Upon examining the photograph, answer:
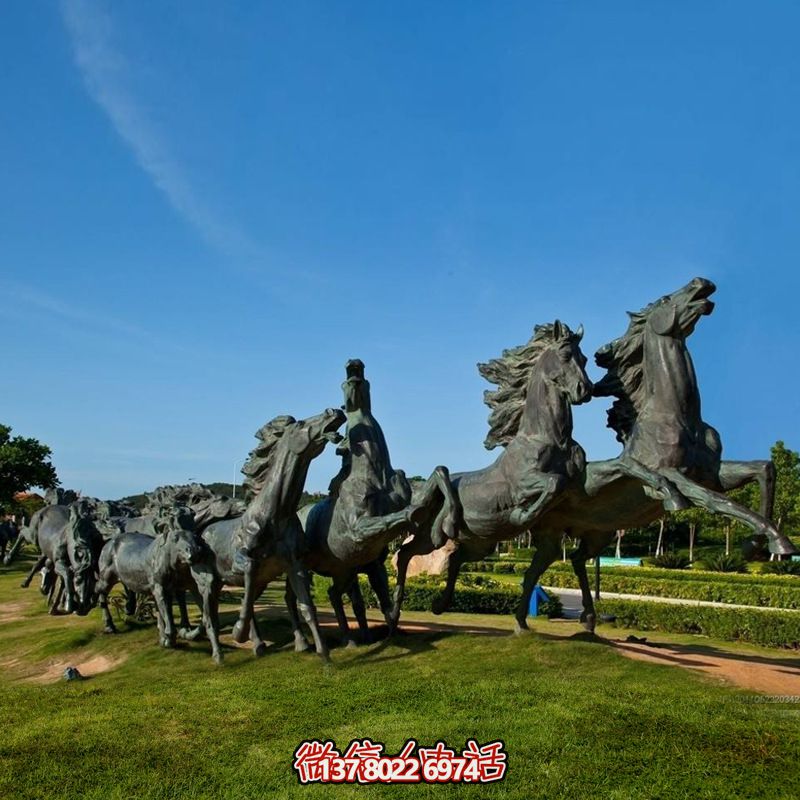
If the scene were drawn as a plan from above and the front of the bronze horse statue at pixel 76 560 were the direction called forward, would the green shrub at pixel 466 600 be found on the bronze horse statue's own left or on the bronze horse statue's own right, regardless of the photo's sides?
on the bronze horse statue's own left

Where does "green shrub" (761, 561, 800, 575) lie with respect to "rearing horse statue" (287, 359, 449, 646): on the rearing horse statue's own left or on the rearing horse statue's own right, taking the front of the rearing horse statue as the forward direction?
on the rearing horse statue's own left

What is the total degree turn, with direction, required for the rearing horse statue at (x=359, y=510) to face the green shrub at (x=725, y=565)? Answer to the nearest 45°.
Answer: approximately 90° to its left

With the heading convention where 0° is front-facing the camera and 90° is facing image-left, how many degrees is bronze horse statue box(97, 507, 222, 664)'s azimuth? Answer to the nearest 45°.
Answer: approximately 315°

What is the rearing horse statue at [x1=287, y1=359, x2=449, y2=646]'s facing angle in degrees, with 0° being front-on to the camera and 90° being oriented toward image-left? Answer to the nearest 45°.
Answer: approximately 315°

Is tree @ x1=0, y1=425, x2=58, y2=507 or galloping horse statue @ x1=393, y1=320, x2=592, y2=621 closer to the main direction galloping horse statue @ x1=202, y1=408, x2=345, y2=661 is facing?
the galloping horse statue

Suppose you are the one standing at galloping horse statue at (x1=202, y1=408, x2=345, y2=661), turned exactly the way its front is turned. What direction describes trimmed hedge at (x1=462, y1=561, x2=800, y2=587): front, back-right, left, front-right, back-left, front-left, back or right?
left

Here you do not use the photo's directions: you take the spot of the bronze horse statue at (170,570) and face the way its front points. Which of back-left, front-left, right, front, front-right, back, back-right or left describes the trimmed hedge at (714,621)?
front-left

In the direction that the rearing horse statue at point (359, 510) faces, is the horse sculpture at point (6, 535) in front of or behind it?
behind

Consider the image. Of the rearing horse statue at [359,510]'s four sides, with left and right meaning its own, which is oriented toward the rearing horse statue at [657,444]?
front
